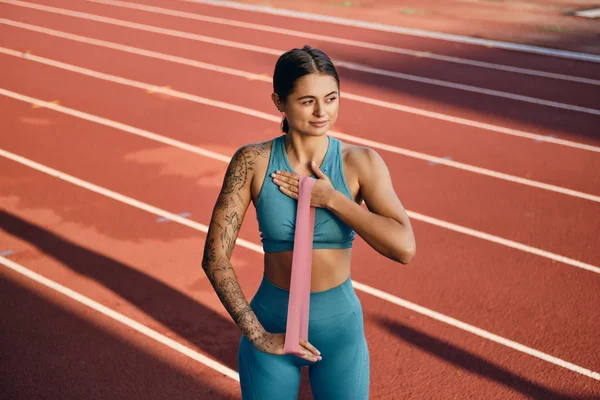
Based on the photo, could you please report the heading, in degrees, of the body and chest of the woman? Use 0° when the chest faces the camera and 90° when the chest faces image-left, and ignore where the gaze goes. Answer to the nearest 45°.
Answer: approximately 0°
